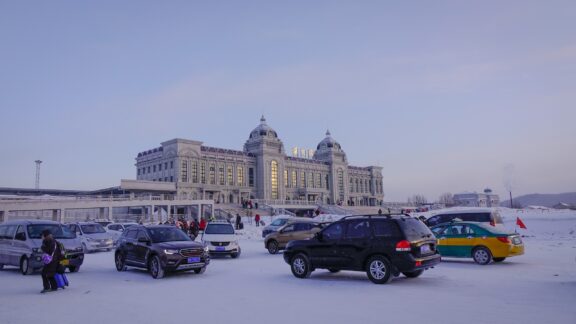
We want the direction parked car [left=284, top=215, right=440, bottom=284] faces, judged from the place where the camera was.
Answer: facing away from the viewer and to the left of the viewer

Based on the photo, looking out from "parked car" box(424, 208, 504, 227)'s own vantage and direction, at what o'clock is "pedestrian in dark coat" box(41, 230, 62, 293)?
The pedestrian in dark coat is roughly at 10 o'clock from the parked car.

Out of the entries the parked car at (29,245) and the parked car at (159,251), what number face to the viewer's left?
0

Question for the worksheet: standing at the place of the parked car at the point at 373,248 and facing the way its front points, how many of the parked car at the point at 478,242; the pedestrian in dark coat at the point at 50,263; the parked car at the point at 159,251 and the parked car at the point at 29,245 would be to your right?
1

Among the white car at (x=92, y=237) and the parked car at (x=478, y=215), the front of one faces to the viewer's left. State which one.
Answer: the parked car

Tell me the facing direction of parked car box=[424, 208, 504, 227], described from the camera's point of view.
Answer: facing to the left of the viewer

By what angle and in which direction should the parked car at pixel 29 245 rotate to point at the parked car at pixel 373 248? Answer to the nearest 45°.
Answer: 0° — it already faces it

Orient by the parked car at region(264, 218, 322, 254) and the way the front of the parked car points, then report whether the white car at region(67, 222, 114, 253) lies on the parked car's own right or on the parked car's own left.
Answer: on the parked car's own right

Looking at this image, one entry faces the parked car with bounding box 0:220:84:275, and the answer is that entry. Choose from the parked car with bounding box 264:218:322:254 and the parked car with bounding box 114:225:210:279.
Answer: the parked car with bounding box 264:218:322:254

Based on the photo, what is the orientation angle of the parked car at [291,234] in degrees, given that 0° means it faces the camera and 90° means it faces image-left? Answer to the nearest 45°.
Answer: approximately 45°
